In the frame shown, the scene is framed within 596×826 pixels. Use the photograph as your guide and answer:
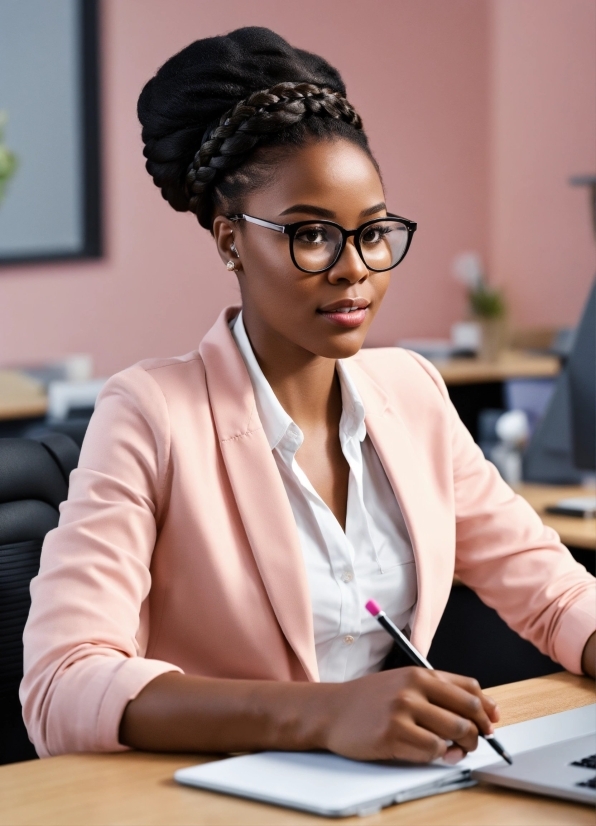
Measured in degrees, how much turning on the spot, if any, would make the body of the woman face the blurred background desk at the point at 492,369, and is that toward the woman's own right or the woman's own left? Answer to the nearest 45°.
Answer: approximately 135° to the woman's own left

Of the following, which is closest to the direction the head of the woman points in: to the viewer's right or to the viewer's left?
to the viewer's right

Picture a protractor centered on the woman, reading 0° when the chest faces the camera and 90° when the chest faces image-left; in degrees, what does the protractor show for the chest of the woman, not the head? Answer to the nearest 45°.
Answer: approximately 315°

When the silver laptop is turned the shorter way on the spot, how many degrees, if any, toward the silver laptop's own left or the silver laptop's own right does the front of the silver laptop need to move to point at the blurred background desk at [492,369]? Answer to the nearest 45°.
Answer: approximately 45° to the silver laptop's own right

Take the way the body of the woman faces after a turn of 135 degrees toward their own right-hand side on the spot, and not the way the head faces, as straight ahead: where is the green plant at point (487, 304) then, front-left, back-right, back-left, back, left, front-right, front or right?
right

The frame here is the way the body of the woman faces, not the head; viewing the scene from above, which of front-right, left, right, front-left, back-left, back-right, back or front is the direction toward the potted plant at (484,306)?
back-left

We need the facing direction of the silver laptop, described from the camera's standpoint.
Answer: facing away from the viewer and to the left of the viewer

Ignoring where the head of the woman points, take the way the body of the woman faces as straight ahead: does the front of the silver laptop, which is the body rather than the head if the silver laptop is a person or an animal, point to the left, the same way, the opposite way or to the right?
the opposite way
